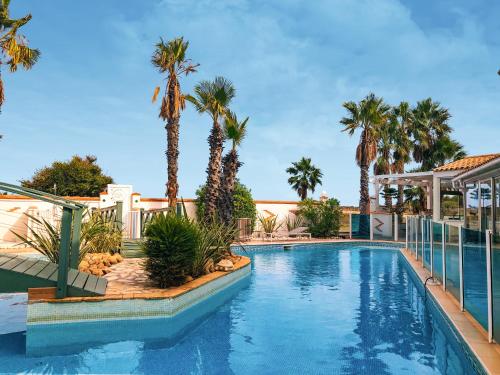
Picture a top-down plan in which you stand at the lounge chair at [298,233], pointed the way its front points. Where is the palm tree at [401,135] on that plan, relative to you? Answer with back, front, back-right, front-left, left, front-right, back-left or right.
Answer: back-right

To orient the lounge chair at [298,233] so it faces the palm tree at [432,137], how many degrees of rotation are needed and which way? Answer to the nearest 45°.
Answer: approximately 135° to its right

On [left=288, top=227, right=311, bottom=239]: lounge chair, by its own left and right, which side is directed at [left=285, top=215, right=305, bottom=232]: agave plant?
right

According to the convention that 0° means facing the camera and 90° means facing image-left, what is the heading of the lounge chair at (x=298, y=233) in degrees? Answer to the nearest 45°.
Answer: approximately 90°

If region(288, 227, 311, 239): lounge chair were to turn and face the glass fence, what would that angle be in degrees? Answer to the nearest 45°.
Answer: approximately 90° to its left

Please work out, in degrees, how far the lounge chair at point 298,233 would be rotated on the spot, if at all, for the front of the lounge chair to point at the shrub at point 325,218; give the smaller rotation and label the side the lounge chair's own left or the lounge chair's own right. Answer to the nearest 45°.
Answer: approximately 135° to the lounge chair's own right
